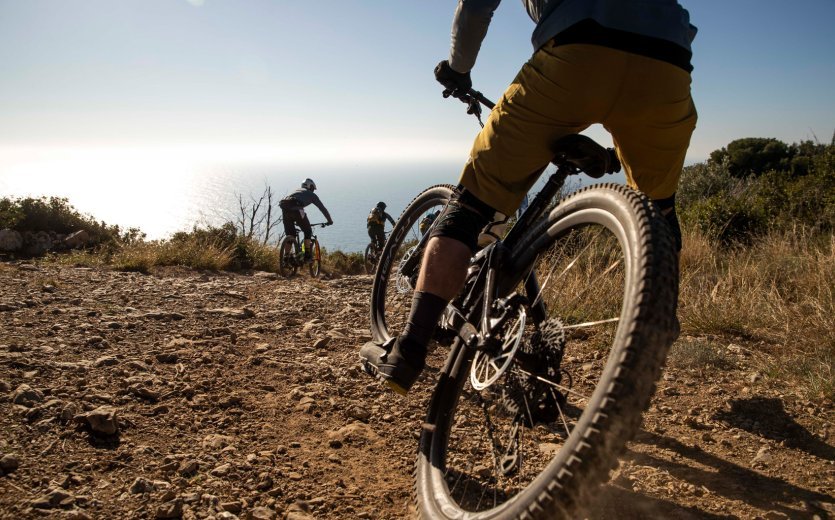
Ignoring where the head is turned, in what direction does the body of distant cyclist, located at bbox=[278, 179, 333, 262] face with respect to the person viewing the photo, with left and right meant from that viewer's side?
facing away from the viewer and to the right of the viewer

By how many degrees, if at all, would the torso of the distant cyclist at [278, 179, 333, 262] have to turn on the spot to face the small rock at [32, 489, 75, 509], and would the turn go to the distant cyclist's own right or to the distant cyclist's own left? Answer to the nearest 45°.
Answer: approximately 135° to the distant cyclist's own right

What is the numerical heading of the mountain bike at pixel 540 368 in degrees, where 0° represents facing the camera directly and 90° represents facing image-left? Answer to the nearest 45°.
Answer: approximately 135°

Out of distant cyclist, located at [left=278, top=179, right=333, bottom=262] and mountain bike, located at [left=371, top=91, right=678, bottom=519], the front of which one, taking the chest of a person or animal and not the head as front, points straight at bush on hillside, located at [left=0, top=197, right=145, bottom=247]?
the mountain bike

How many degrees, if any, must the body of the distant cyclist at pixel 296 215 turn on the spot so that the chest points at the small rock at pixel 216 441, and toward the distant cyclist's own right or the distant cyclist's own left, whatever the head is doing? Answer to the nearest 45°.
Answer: approximately 135° to the distant cyclist's own right

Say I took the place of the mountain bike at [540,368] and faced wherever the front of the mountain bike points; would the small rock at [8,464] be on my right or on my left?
on my left

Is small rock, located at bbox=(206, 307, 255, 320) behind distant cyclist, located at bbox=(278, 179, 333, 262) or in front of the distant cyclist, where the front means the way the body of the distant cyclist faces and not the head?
behind
